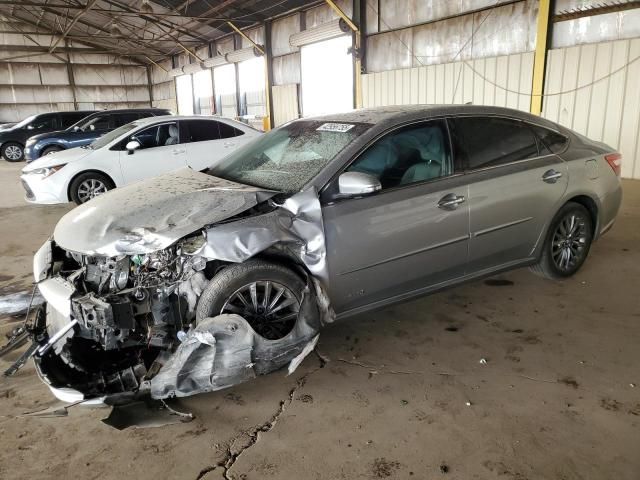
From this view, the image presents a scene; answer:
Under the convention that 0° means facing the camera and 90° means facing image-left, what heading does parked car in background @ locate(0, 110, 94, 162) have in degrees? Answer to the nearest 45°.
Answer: approximately 90°

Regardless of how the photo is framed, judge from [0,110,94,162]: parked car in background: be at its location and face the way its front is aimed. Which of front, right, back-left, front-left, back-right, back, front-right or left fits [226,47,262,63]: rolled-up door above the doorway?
back

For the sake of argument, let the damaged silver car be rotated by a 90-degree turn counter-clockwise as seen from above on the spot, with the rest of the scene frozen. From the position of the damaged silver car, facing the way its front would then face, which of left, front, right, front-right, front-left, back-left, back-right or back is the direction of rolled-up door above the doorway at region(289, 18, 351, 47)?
back-left

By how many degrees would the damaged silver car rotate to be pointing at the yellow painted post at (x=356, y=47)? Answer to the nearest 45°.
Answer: approximately 135° to its right

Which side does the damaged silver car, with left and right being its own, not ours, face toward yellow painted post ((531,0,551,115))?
back

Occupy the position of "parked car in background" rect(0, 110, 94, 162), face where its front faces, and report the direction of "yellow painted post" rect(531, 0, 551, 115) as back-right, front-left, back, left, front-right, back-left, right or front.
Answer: back-left

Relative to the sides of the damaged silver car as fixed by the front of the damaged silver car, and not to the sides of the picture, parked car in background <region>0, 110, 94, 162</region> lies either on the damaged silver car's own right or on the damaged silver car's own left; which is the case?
on the damaged silver car's own right

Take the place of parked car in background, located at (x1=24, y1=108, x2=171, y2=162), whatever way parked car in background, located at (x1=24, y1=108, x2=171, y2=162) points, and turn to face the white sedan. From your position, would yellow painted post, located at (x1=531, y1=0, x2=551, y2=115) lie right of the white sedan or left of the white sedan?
left

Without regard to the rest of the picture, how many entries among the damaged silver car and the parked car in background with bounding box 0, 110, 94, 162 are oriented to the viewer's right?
0

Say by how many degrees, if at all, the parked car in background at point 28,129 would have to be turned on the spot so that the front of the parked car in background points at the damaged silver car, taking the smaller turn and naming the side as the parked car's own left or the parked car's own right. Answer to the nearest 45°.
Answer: approximately 90° to the parked car's own left
